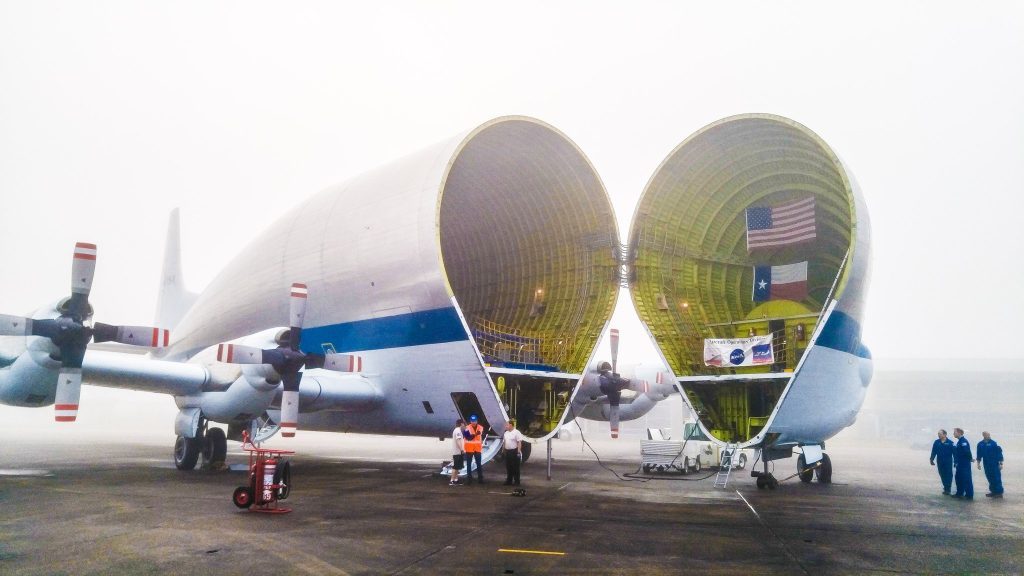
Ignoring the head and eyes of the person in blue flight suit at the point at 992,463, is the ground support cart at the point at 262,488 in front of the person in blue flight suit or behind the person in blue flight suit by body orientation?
in front

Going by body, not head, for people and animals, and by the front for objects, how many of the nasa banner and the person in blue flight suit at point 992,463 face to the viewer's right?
0

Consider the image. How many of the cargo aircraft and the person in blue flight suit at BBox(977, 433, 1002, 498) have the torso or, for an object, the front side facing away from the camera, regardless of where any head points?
0

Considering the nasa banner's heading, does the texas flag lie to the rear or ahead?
to the rear

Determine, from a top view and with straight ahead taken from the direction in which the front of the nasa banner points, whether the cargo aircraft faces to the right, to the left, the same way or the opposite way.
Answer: to the left

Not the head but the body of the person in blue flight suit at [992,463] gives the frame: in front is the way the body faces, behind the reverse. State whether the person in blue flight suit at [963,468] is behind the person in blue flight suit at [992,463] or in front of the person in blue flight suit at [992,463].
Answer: in front

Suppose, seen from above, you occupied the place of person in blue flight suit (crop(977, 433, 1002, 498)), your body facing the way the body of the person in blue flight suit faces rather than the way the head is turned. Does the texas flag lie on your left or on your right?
on your right

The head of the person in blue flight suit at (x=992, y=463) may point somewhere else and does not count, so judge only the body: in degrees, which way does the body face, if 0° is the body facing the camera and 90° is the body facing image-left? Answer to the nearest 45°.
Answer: approximately 45°

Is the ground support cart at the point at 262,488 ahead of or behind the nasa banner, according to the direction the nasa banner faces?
ahead

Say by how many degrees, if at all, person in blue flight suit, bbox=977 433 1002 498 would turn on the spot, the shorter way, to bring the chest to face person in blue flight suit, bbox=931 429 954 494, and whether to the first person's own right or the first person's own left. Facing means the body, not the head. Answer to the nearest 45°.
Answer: approximately 45° to the first person's own right

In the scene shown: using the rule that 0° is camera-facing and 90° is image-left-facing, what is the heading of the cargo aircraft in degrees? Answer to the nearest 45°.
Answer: approximately 315°

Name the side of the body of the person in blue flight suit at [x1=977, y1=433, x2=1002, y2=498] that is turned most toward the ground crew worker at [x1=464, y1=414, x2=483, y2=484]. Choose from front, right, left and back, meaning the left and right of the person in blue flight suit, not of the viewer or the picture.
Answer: front

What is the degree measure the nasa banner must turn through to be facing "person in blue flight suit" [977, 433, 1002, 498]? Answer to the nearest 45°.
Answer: approximately 90° to its left
